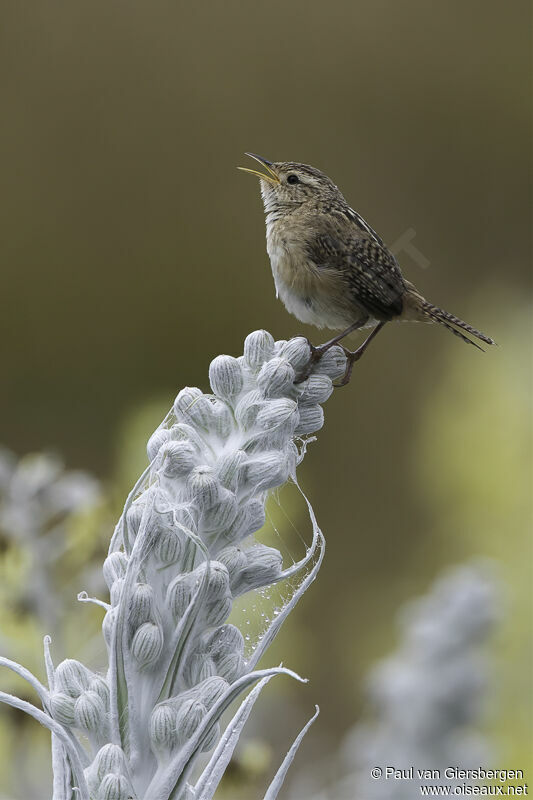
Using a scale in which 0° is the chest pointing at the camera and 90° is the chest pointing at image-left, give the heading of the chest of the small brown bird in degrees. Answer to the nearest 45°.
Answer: approximately 90°
